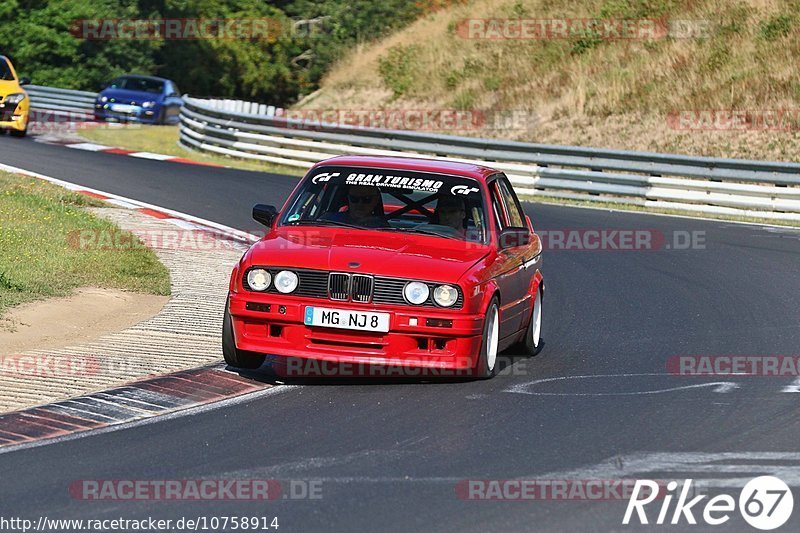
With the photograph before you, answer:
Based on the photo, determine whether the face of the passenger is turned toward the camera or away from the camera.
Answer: toward the camera

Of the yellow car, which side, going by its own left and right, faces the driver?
front

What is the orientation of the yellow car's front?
toward the camera

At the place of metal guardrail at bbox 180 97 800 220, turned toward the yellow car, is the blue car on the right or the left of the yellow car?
right

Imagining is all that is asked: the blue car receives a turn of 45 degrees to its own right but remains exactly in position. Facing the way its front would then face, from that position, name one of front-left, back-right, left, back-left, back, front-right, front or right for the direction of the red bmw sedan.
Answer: left

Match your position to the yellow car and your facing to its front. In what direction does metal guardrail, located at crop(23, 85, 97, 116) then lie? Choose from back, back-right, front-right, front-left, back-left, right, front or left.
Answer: back

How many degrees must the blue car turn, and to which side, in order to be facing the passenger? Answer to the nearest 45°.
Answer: approximately 45° to its left

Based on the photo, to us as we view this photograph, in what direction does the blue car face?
facing the viewer and to the left of the viewer

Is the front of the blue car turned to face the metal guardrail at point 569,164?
no

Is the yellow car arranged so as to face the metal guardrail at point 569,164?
no

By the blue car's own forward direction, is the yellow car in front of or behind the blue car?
in front

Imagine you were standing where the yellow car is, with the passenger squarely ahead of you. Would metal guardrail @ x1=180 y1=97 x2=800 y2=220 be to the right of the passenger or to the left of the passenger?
left

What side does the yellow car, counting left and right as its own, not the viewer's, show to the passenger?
front

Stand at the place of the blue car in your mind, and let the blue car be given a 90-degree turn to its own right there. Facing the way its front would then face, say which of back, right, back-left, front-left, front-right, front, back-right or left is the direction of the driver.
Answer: back-left

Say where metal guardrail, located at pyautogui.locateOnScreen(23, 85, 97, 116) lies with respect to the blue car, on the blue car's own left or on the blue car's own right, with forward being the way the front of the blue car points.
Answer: on the blue car's own right

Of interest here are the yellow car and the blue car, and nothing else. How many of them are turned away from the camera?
0
